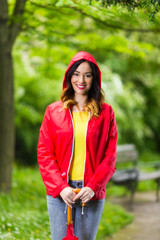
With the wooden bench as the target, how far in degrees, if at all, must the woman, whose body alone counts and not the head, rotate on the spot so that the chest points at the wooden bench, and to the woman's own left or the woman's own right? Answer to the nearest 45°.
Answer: approximately 180°

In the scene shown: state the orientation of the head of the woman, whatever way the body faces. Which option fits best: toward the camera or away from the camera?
toward the camera

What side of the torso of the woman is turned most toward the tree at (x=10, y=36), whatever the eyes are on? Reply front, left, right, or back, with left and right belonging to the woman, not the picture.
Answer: back

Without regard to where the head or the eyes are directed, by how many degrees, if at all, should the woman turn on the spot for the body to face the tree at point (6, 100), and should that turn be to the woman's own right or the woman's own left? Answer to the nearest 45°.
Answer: approximately 180°

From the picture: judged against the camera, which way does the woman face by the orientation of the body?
toward the camera

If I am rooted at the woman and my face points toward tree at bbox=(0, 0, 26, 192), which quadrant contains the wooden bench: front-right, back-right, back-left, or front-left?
front-right
